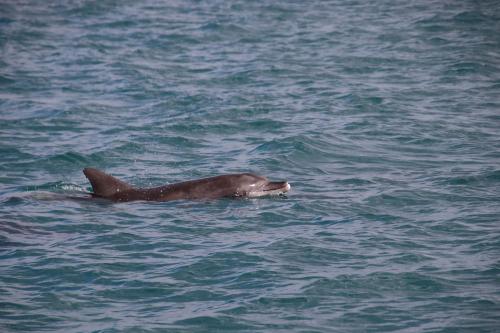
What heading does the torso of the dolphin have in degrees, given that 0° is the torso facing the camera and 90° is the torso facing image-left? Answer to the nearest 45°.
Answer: approximately 270°
